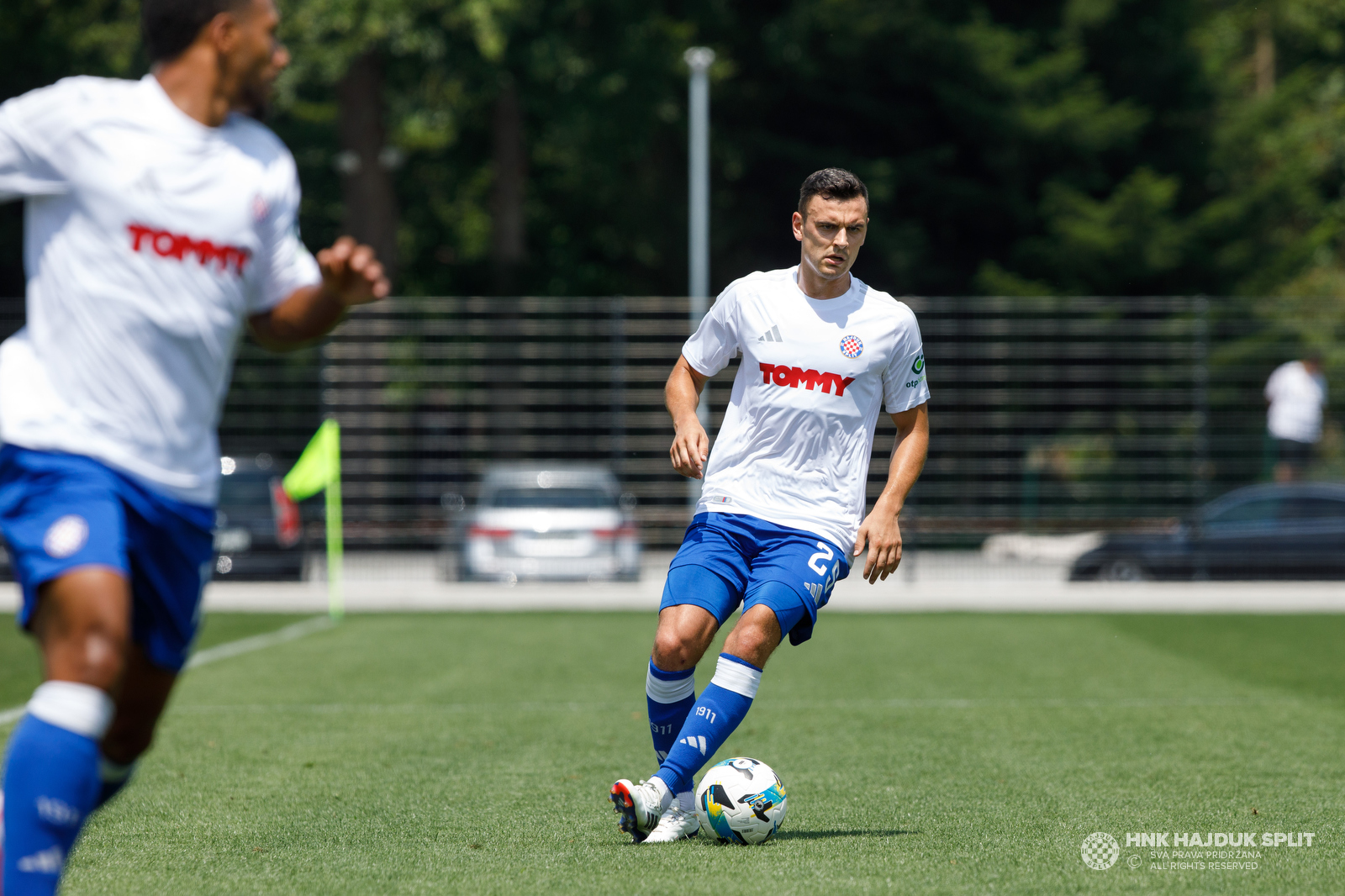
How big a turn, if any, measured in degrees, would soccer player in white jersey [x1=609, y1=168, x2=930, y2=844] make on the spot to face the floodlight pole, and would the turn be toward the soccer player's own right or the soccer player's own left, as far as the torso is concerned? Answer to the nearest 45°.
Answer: approximately 180°

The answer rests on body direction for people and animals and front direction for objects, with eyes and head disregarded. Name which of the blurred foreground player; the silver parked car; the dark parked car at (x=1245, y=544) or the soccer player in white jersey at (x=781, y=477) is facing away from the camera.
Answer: the silver parked car

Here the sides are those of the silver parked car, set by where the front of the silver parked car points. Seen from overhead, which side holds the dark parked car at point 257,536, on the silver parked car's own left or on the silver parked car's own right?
on the silver parked car's own left

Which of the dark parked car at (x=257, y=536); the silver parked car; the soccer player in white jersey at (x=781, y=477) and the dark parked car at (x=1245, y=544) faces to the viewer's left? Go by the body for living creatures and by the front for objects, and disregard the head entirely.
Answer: the dark parked car at (x=1245, y=544)

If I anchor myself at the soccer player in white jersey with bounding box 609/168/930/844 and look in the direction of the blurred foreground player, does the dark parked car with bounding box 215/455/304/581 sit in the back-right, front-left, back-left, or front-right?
back-right

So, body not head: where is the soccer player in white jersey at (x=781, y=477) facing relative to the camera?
toward the camera

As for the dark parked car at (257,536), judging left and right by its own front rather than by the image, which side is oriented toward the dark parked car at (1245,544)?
right

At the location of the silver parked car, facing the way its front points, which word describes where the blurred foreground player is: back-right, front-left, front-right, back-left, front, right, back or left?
back

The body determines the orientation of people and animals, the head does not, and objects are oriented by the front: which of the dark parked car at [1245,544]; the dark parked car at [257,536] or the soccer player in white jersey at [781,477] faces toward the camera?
the soccer player in white jersey

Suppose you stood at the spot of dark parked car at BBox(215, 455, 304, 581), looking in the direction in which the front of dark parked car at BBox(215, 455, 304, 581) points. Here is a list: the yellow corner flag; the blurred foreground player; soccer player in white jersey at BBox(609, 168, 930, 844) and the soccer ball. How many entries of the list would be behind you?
4

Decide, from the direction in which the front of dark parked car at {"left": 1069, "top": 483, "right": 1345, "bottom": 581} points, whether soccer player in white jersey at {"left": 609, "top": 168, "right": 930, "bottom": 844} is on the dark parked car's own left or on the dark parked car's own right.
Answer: on the dark parked car's own left

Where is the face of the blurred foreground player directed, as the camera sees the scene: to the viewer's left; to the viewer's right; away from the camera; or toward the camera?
to the viewer's right

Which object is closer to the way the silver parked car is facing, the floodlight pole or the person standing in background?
the floodlight pole

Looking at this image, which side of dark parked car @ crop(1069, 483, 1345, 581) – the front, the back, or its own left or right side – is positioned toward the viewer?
left

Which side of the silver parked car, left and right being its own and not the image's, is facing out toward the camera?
back

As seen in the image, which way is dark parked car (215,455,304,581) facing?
away from the camera

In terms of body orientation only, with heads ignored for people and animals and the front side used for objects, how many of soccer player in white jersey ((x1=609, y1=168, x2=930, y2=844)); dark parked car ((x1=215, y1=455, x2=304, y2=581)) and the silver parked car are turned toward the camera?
1
